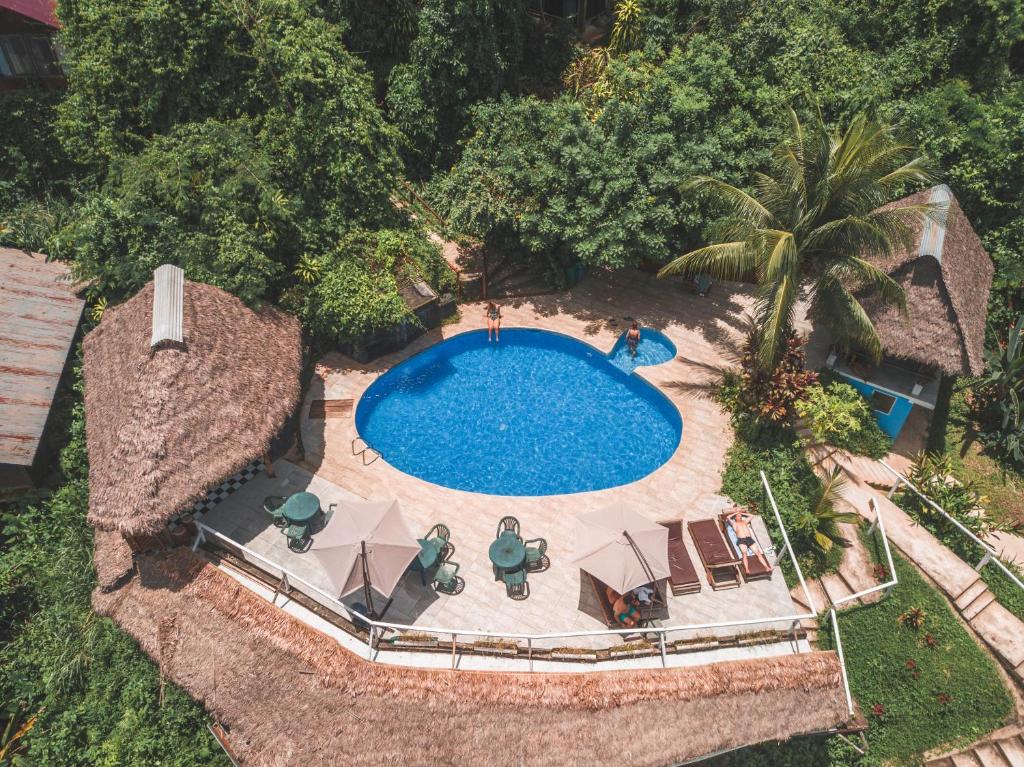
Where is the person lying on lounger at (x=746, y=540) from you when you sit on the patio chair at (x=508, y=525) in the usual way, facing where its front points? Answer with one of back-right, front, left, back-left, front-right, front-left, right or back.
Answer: left

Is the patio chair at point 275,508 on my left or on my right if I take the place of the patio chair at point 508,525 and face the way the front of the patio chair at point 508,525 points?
on my right

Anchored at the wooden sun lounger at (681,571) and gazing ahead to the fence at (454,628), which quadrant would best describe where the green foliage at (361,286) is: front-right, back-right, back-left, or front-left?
front-right

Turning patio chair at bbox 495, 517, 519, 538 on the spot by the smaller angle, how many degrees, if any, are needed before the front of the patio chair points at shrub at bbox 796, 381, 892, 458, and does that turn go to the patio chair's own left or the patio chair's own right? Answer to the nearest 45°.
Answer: approximately 90° to the patio chair's own left

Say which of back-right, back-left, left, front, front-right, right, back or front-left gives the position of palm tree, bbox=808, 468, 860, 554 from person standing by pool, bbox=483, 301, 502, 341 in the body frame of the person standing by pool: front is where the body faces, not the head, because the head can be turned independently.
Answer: front-left

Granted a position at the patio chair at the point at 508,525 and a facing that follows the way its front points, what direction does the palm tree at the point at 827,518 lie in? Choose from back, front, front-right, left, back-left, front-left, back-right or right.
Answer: left

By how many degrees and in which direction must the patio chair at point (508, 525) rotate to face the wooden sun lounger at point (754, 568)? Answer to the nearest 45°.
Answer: approximately 90° to its left

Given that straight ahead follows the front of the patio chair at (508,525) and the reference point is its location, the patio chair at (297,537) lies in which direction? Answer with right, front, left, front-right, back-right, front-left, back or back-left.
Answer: right

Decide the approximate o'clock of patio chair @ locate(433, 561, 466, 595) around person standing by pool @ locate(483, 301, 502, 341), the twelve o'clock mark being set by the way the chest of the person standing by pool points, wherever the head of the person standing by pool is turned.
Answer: The patio chair is roughly at 12 o'clock from the person standing by pool.

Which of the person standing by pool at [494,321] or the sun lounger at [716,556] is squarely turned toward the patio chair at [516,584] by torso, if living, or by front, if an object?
the person standing by pool

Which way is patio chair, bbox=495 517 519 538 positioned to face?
toward the camera

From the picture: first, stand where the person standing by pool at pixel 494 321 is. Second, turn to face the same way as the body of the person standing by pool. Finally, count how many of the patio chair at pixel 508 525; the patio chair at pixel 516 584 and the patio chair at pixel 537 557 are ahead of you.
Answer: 3

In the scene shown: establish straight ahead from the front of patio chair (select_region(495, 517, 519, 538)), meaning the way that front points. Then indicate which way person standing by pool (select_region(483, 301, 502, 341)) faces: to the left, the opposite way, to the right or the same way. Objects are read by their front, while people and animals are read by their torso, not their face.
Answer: the same way

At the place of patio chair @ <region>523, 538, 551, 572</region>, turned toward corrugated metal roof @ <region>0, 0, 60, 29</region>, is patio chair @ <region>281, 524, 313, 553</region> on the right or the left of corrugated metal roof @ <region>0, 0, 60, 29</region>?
left

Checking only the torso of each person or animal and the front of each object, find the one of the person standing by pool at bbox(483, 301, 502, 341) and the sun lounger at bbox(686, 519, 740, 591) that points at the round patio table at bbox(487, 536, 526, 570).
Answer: the person standing by pool

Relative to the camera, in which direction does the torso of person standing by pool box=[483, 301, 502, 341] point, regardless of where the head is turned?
toward the camera
